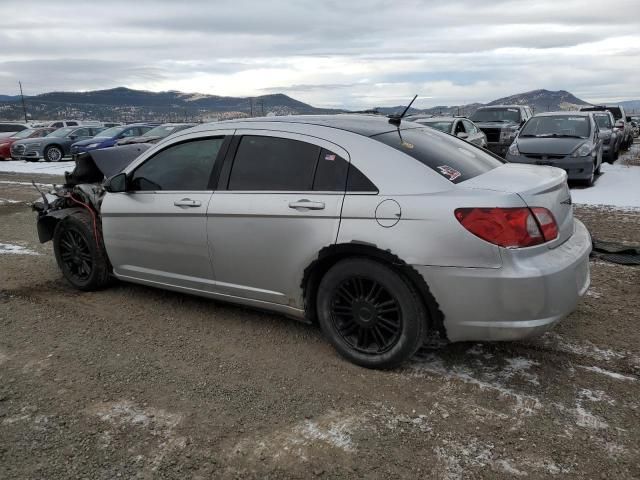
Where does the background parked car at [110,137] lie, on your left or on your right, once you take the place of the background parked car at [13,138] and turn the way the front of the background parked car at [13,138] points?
on your left

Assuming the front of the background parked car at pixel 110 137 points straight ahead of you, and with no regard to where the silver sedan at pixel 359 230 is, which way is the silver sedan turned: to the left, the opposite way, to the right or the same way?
to the right

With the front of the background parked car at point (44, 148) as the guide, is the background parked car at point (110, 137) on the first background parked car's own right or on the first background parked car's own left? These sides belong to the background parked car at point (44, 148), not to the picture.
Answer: on the first background parked car's own left

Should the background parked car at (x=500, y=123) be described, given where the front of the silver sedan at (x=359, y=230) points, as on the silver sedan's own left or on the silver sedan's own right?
on the silver sedan's own right

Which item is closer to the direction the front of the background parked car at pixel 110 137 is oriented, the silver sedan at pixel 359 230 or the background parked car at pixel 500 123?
the silver sedan

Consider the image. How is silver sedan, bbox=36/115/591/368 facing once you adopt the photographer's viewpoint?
facing away from the viewer and to the left of the viewer

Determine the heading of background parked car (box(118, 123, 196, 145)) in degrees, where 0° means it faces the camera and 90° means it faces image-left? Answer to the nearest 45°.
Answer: approximately 45°

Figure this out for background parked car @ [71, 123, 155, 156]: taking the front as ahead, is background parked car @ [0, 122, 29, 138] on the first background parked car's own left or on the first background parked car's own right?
on the first background parked car's own right
